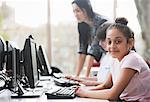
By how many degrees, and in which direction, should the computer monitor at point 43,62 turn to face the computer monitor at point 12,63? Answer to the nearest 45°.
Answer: approximately 90° to its right

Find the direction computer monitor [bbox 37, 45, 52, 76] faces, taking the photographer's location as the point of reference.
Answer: facing to the right of the viewer

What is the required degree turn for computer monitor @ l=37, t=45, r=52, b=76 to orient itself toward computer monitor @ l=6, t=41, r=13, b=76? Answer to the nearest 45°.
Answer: approximately 180°
